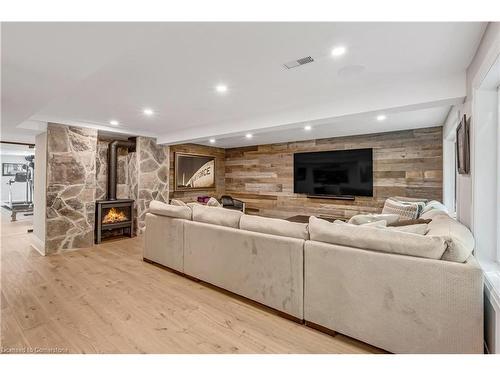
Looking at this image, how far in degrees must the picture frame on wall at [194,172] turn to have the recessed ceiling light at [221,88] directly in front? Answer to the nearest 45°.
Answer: approximately 45° to its right

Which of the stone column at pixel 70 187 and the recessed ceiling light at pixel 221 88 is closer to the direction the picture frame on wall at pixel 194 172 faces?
the recessed ceiling light

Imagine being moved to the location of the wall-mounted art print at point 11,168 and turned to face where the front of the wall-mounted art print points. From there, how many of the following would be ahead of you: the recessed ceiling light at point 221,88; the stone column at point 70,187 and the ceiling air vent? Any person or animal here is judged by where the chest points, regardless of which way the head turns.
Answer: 3

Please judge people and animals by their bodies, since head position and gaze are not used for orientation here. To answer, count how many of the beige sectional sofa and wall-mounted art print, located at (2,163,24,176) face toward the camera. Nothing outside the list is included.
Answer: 1

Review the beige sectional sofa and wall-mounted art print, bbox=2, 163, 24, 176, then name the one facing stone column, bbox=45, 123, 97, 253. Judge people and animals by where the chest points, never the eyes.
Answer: the wall-mounted art print

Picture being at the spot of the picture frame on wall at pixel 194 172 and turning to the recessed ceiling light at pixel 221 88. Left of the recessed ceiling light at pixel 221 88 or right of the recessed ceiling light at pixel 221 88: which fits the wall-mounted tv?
left

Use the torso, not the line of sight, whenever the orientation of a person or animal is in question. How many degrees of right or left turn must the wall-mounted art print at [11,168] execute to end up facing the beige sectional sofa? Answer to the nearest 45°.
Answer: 0° — it already faces it

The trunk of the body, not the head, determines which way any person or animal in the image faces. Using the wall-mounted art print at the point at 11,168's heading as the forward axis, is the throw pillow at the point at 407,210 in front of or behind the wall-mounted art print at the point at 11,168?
in front

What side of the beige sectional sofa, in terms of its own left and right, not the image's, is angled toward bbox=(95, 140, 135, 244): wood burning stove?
left

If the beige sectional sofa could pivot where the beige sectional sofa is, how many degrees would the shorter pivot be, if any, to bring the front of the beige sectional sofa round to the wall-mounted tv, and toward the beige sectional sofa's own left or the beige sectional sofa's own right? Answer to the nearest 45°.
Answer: approximately 45° to the beige sectional sofa's own left
